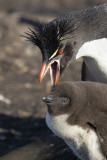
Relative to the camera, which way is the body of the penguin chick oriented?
to the viewer's left
